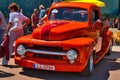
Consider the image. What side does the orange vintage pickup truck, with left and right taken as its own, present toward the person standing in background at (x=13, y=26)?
right

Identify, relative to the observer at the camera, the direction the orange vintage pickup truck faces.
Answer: facing the viewer and to the left of the viewer
